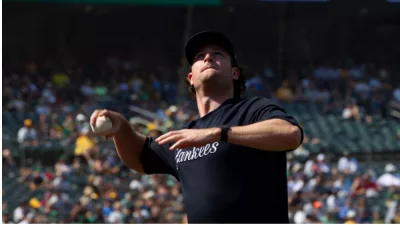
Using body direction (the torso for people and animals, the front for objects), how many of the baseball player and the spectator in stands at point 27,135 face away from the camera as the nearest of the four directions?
0

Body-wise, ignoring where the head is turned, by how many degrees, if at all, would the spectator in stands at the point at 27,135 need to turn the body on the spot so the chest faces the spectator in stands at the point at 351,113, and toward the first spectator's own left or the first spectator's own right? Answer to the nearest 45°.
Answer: approximately 90° to the first spectator's own left

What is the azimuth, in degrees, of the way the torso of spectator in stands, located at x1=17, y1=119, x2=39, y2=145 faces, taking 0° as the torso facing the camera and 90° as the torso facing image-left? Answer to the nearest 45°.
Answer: approximately 0°

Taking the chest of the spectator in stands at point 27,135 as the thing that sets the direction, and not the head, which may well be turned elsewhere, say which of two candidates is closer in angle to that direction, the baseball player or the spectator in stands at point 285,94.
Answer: the baseball player

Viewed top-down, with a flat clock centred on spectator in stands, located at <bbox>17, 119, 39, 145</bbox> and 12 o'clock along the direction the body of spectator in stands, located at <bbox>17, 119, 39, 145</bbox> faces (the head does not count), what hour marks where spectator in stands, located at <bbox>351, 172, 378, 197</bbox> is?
spectator in stands, located at <bbox>351, 172, 378, 197</bbox> is roughly at 10 o'clock from spectator in stands, located at <bbox>17, 119, 39, 145</bbox>.

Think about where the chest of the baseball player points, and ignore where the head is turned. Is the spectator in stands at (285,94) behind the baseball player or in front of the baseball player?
behind

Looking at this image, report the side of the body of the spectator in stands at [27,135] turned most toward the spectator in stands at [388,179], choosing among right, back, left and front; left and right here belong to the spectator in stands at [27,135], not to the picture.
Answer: left

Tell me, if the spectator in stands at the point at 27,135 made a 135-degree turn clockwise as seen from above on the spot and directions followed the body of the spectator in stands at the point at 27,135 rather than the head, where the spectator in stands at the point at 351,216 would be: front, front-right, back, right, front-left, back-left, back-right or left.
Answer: back

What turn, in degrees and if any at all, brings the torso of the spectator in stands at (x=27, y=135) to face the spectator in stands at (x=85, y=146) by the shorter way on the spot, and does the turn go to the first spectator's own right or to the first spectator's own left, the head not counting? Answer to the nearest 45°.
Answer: approximately 45° to the first spectator's own left

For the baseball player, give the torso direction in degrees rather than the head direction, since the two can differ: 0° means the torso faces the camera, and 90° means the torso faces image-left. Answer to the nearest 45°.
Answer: approximately 45°
